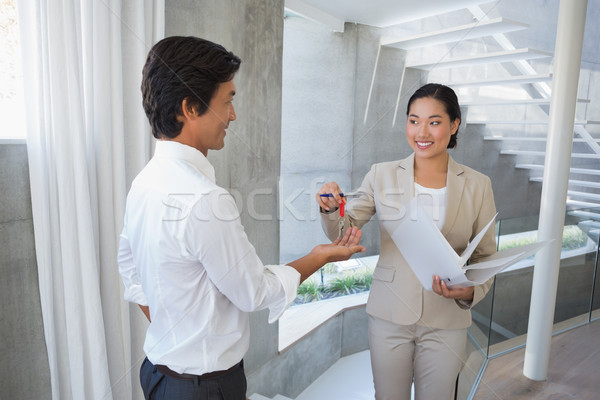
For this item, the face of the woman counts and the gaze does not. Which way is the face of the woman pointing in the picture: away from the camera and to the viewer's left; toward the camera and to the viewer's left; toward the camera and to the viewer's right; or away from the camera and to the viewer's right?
toward the camera and to the viewer's left

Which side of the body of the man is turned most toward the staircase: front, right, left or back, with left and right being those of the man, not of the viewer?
front

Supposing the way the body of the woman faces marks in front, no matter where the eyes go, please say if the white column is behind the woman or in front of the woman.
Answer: behind

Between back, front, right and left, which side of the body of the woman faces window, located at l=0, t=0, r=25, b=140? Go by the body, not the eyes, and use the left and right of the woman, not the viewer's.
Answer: right

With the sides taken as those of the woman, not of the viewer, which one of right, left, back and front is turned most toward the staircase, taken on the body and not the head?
back

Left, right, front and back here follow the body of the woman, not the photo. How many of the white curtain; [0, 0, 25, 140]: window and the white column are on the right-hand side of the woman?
2

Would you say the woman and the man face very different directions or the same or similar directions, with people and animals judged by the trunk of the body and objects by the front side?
very different directions

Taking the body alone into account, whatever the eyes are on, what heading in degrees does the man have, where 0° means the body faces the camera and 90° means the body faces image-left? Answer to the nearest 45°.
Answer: approximately 225°

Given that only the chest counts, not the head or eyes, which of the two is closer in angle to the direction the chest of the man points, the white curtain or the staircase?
the staircase

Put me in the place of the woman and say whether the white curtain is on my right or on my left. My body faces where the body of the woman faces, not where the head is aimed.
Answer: on my right

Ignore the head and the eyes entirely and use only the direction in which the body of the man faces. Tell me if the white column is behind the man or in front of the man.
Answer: in front

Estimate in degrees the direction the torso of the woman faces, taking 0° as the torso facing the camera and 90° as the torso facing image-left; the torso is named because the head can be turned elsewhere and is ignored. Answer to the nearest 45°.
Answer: approximately 0°

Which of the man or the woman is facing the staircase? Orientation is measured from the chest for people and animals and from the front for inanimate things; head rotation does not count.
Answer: the man
